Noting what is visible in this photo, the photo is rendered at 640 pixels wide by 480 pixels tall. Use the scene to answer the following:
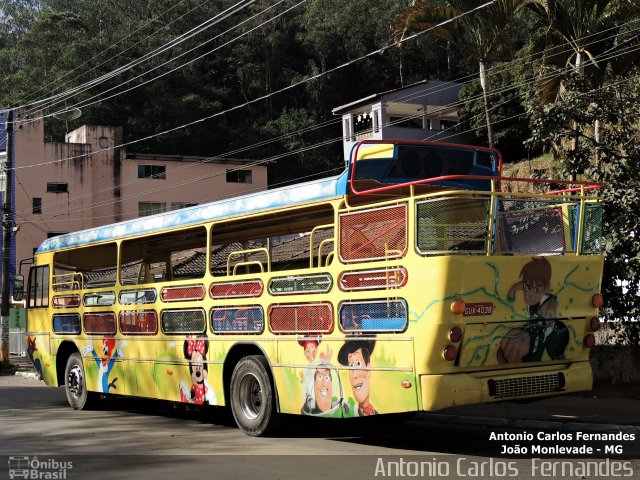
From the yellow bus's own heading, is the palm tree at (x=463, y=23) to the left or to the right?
on its right

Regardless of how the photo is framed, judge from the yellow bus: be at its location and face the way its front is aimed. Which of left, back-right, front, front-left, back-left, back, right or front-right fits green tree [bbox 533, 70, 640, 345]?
right

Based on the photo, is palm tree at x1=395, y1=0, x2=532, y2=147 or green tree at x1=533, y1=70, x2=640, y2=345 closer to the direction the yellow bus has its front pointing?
the palm tree

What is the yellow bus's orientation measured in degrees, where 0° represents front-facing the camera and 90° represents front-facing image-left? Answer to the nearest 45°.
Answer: approximately 135°

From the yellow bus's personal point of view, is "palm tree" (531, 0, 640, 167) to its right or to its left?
on its right
